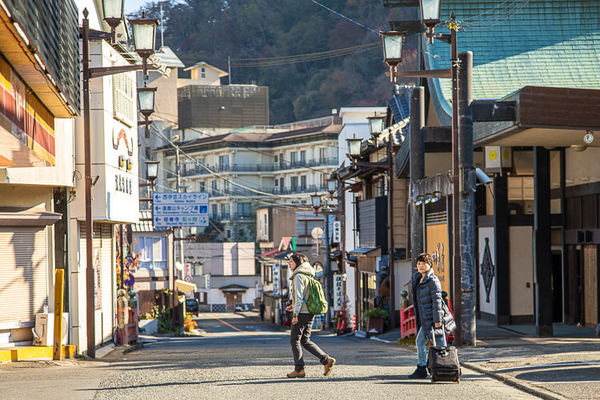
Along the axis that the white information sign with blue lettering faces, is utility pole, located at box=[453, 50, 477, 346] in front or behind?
in front

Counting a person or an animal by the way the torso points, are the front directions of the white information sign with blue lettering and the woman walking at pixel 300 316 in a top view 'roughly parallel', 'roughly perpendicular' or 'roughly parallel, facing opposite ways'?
roughly perpendicular

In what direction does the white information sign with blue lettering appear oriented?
toward the camera

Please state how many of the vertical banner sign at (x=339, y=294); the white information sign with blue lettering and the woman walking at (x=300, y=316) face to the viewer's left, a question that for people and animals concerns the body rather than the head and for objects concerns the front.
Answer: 1

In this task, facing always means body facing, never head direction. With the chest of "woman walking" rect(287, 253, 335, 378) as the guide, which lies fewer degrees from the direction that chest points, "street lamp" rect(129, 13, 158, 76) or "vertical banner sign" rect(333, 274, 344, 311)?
the street lamp

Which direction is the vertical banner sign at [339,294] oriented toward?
toward the camera

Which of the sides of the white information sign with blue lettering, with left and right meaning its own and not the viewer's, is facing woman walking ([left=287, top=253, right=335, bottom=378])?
front

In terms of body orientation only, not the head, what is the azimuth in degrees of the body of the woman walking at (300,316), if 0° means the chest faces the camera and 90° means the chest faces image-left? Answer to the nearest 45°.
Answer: approximately 90°
